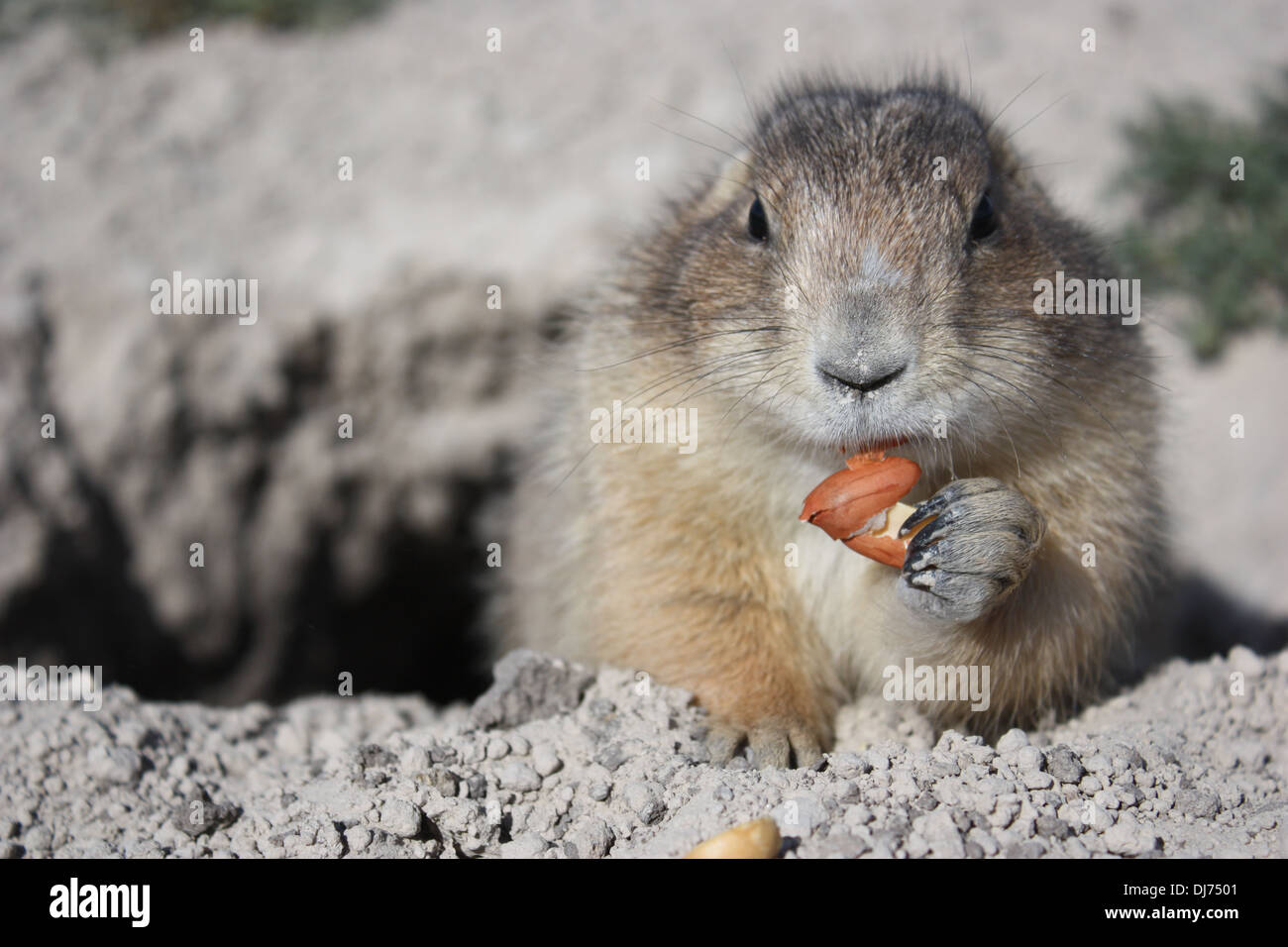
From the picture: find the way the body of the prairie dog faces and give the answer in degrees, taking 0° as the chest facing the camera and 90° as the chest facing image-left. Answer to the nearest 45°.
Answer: approximately 0°

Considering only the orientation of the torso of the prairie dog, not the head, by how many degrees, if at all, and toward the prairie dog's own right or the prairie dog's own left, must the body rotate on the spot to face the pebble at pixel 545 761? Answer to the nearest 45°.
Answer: approximately 45° to the prairie dog's own right

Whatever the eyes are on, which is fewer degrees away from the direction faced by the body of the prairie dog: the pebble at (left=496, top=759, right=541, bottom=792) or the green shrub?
the pebble

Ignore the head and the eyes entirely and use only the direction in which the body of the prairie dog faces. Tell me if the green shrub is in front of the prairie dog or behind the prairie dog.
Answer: behind

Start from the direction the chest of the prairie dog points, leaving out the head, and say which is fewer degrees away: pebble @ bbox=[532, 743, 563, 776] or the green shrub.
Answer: the pebble

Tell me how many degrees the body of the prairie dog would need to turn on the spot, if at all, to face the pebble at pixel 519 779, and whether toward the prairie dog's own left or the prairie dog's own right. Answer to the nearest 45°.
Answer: approximately 45° to the prairie dog's own right
